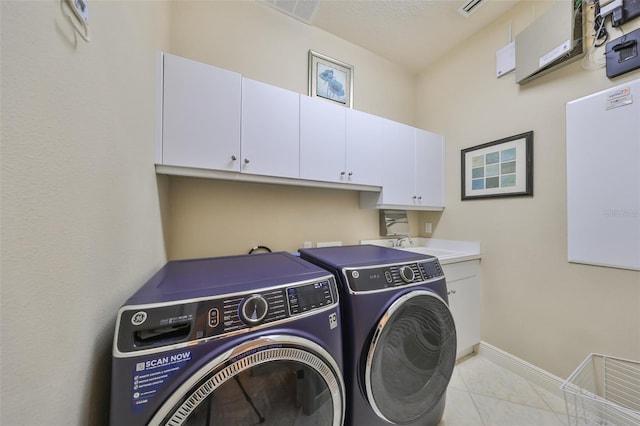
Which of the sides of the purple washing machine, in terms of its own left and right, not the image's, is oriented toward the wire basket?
left

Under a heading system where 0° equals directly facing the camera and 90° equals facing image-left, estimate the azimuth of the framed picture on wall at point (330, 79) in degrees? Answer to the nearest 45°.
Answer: approximately 315°

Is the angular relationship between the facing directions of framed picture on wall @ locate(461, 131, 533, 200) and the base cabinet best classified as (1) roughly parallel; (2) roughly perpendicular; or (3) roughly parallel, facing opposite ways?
roughly perpendicular

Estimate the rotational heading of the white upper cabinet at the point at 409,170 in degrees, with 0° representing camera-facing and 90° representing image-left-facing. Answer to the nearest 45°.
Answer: approximately 315°

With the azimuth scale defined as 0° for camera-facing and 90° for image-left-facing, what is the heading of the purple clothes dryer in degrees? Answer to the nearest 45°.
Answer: approximately 315°
